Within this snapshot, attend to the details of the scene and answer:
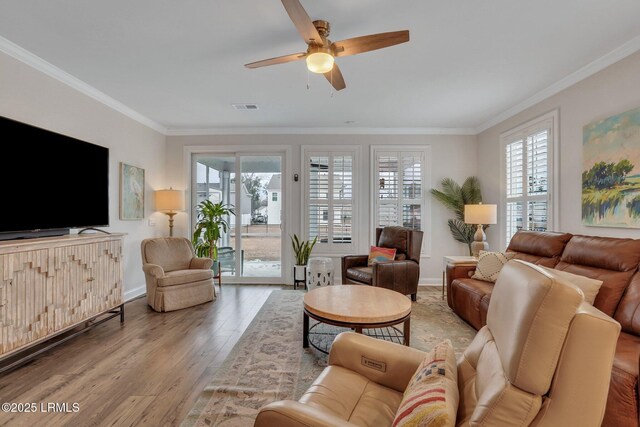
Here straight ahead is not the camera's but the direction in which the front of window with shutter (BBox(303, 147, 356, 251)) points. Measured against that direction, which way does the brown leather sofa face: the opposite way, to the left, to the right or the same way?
to the right

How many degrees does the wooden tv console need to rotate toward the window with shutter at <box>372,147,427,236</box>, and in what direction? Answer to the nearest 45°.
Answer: approximately 45° to its left

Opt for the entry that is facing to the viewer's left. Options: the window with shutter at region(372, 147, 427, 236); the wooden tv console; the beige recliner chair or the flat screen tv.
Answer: the beige recliner chair

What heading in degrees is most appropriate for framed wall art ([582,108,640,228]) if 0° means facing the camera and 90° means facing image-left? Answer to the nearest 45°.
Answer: approximately 45°

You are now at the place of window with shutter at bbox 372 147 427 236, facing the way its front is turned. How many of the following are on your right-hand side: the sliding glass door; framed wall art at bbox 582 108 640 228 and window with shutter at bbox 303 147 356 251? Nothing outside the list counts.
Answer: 2

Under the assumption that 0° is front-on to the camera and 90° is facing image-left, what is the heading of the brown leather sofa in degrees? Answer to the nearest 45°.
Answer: approximately 45°

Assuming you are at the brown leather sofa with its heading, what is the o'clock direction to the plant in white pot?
The plant in white pot is roughly at 2 o'clock from the brown leather sofa.

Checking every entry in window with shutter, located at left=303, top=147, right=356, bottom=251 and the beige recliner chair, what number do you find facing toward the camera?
1

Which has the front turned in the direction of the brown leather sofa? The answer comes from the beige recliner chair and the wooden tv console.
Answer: the wooden tv console

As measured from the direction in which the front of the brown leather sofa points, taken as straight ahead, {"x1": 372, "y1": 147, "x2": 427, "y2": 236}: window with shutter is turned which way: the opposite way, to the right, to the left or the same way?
to the left

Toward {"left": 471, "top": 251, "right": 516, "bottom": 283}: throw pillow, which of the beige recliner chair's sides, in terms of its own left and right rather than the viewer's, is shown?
right

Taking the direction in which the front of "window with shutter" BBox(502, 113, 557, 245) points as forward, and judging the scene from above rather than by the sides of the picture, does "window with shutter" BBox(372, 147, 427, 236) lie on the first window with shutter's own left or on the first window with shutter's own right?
on the first window with shutter's own right

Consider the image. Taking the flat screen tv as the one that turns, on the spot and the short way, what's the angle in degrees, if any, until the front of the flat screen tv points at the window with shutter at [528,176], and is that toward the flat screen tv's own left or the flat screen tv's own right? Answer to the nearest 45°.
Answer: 0° — it already faces it

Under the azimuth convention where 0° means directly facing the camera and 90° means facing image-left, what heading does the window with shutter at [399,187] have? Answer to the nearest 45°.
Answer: approximately 0°
